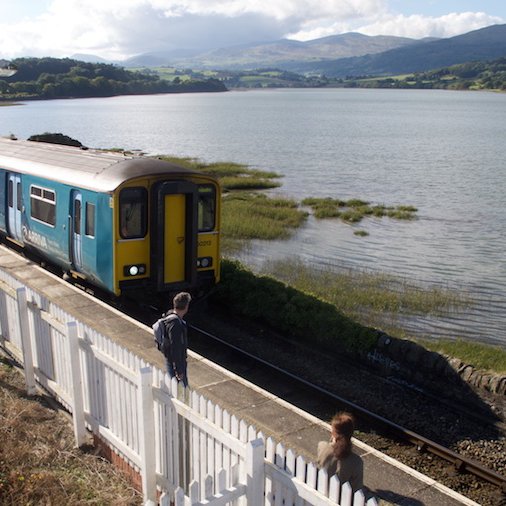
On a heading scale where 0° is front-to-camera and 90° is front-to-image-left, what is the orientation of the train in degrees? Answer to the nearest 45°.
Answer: approximately 315°

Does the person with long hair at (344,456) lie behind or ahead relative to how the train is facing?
ahead

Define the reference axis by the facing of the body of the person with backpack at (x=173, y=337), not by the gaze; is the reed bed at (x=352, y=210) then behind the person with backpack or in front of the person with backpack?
in front

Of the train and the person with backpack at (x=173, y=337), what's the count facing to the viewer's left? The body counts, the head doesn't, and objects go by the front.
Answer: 0

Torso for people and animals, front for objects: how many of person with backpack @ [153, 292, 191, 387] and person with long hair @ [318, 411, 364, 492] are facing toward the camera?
0

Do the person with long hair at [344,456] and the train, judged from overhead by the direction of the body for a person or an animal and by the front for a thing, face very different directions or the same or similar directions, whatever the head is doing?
very different directions

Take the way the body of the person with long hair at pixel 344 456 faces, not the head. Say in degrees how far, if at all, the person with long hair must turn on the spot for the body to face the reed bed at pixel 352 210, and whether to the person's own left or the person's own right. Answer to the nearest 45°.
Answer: approximately 45° to the person's own right

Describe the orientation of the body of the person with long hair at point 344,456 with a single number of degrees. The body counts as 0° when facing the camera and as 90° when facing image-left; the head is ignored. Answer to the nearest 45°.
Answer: approximately 135°

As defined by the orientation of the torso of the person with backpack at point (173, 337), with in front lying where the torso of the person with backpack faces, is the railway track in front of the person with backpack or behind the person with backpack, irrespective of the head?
in front

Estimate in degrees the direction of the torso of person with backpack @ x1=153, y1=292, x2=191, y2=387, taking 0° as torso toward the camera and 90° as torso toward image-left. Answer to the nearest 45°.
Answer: approximately 225°
